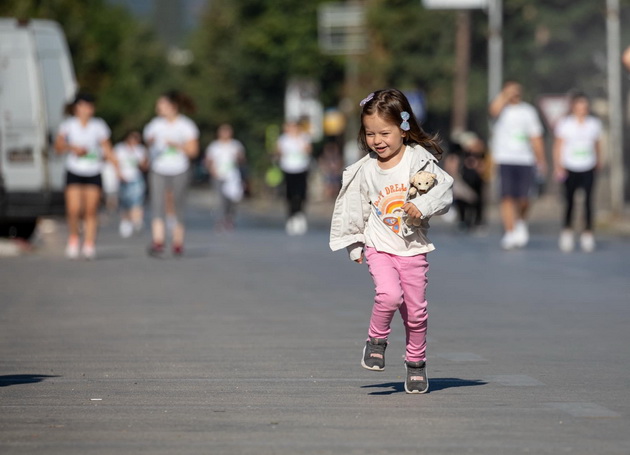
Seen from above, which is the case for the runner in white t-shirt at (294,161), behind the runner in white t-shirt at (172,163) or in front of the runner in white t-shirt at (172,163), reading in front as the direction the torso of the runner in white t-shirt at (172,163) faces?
behind

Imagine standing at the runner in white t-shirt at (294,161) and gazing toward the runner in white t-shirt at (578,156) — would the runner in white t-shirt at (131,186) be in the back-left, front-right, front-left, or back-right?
back-right

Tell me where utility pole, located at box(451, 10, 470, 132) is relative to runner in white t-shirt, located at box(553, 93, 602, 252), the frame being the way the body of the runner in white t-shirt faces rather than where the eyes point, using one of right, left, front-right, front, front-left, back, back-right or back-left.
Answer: back

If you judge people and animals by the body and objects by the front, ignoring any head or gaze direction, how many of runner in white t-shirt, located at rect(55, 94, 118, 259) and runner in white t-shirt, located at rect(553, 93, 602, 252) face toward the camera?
2

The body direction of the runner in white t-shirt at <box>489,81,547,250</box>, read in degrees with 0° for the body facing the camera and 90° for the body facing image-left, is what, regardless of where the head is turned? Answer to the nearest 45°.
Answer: approximately 45°

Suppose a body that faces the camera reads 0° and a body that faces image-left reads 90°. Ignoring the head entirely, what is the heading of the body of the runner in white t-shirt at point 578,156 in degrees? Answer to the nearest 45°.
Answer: approximately 0°
